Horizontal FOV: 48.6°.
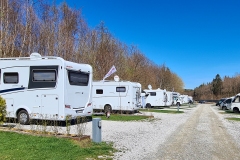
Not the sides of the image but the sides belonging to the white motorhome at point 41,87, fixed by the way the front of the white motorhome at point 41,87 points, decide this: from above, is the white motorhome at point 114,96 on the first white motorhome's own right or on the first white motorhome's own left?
on the first white motorhome's own right

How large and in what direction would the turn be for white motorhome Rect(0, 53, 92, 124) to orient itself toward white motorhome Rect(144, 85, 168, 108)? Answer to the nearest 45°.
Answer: approximately 90° to its right

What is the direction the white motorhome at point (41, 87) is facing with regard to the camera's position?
facing away from the viewer and to the left of the viewer
